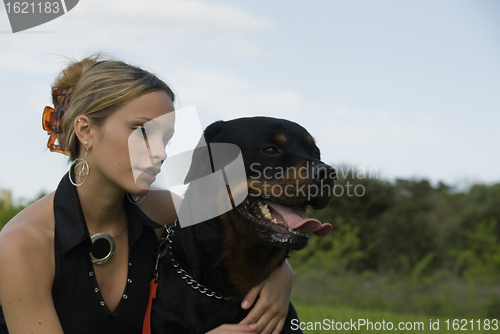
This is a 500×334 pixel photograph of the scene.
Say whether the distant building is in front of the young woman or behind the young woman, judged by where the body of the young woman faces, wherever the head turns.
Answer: behind

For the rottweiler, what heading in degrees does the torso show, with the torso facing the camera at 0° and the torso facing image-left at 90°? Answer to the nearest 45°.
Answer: approximately 315°

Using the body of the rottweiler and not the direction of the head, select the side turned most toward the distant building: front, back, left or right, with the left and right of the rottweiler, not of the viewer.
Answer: back

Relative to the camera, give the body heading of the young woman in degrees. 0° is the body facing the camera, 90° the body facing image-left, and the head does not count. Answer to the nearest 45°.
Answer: approximately 315°
